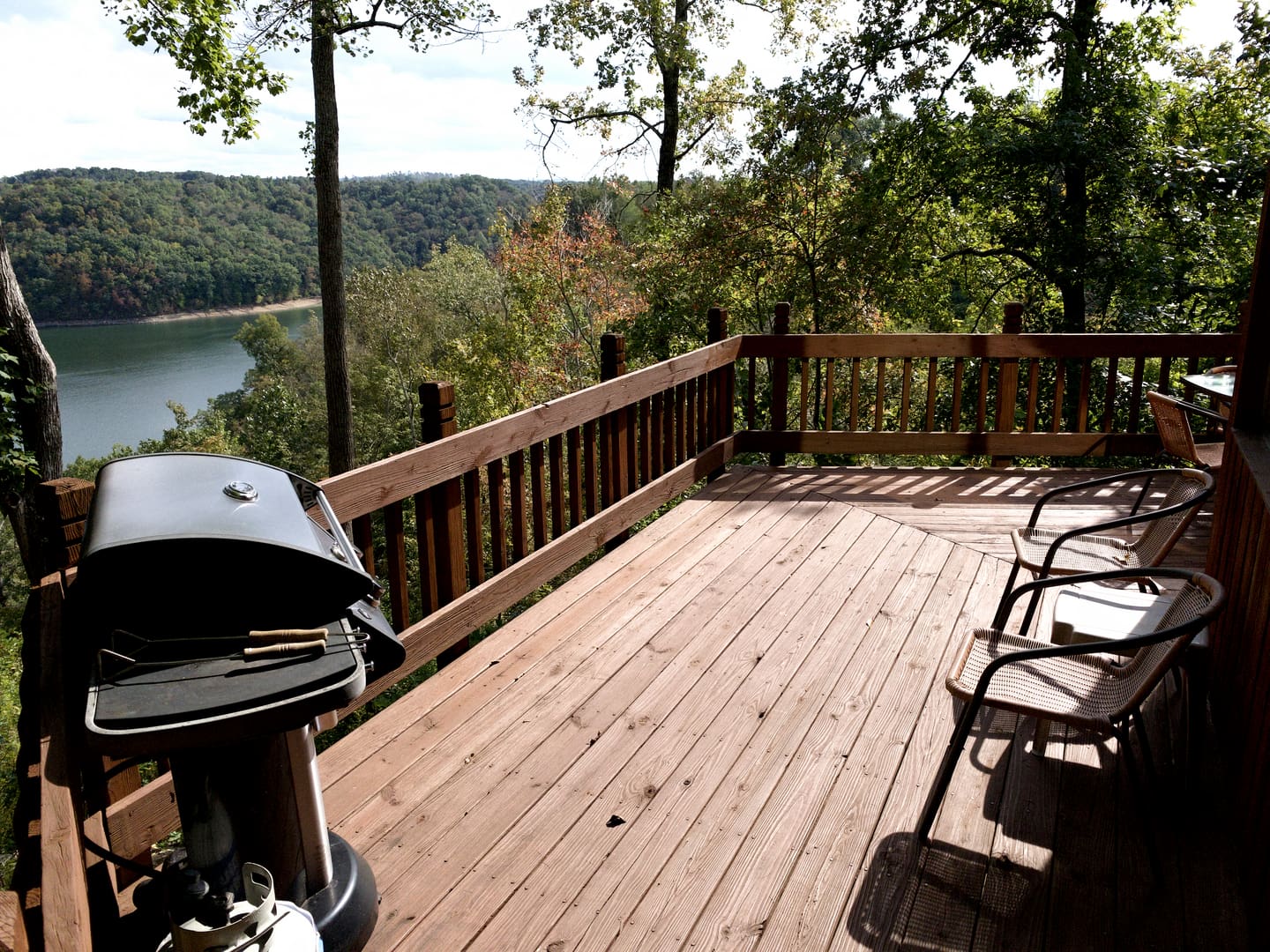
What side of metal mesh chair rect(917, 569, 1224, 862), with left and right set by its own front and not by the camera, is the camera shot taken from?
left

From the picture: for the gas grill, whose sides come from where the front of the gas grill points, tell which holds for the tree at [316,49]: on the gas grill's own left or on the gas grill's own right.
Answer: on the gas grill's own left

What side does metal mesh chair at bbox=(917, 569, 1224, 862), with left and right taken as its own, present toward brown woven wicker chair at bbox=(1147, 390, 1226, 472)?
right

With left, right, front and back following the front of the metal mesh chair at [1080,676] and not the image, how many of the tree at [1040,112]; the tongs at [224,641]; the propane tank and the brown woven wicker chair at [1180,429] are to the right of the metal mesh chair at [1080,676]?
2

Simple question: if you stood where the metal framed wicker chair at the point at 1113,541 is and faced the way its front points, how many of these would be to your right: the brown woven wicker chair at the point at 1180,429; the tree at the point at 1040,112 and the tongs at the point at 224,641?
2

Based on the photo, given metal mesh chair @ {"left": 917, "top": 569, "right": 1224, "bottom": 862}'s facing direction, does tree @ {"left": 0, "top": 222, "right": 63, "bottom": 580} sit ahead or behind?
ahead

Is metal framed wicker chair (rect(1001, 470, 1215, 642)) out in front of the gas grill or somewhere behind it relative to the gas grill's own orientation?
in front

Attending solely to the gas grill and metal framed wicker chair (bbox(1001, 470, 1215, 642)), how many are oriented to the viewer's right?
1

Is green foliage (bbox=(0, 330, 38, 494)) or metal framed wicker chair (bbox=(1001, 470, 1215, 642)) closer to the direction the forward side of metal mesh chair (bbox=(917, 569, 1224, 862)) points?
the green foliage

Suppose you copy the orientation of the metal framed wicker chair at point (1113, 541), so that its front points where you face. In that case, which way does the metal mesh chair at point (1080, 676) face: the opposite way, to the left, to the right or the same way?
the same way

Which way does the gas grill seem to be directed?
to the viewer's right

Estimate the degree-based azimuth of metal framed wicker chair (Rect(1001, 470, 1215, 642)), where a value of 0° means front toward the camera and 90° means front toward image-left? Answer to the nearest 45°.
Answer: approximately 90°

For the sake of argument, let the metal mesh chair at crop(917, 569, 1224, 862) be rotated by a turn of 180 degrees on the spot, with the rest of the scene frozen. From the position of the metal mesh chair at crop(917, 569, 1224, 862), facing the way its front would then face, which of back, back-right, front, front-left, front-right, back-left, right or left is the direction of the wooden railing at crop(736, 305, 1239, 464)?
left

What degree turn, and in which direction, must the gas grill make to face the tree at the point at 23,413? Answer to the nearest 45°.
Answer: approximately 90° to its left

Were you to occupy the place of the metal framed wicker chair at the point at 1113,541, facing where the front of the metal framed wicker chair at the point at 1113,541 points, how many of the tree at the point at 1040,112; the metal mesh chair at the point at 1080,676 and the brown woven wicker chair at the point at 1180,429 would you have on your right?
2

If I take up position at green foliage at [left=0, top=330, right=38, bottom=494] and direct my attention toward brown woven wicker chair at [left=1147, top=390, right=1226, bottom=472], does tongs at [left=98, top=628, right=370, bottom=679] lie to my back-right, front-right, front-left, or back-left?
front-right
